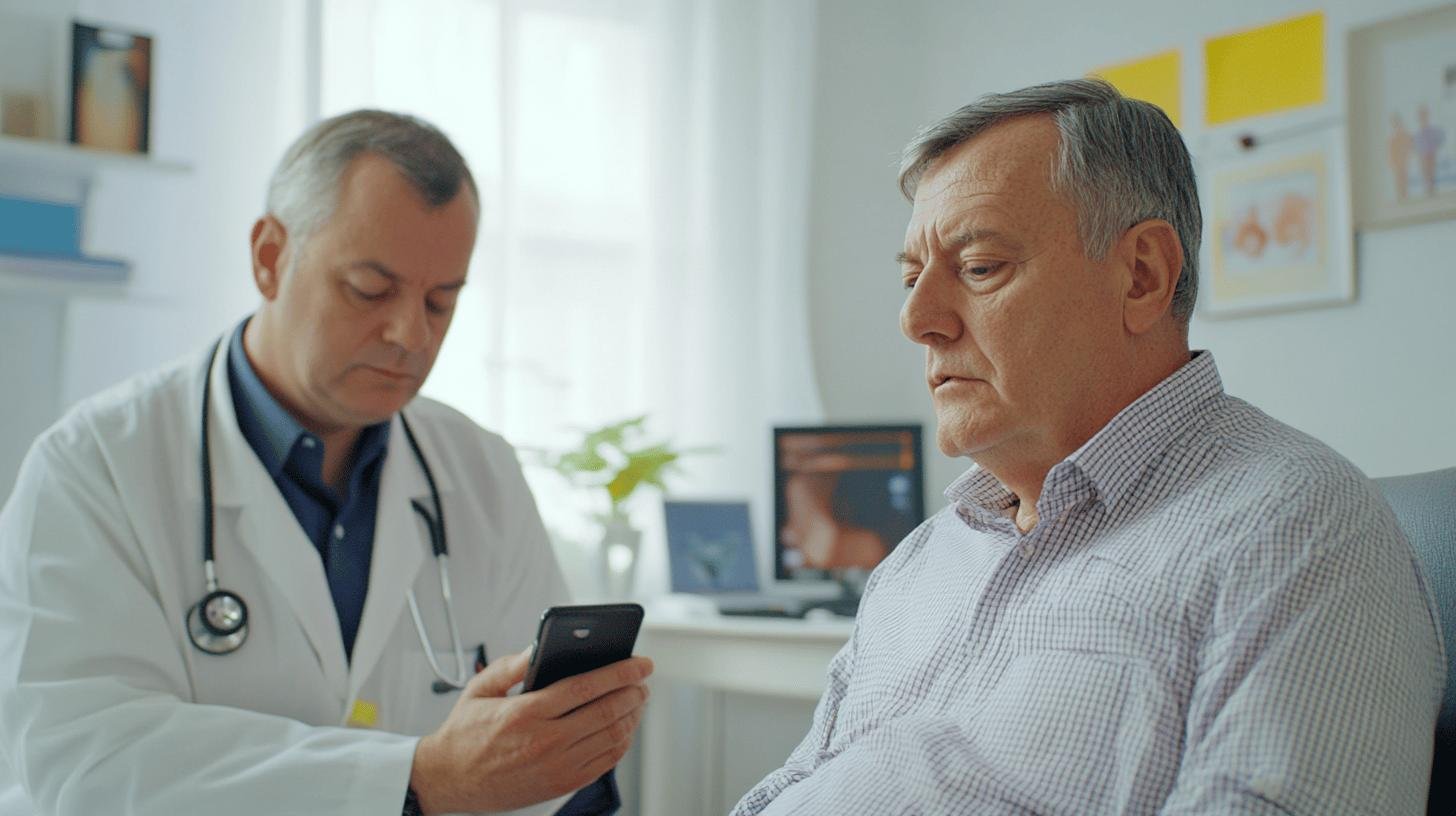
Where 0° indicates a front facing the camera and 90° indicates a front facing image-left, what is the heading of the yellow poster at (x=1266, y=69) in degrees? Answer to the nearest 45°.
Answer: approximately 45°

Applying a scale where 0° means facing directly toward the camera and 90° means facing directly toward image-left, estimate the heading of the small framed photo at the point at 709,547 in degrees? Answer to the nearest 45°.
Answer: approximately 0°

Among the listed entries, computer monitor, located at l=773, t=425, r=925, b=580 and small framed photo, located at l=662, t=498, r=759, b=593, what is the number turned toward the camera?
2

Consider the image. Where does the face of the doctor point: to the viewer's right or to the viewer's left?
to the viewer's right
